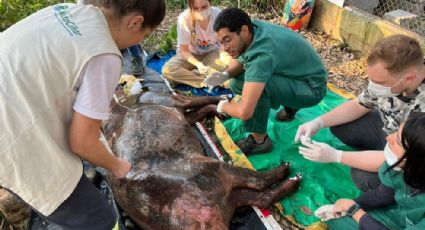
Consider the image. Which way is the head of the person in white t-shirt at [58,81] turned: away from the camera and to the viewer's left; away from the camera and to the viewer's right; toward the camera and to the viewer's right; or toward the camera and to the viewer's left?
away from the camera and to the viewer's right

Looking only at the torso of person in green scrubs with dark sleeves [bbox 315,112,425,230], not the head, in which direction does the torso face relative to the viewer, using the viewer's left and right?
facing to the left of the viewer

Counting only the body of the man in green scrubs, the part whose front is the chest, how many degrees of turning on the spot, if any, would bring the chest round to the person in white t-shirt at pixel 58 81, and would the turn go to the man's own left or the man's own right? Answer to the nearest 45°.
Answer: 0° — they already face them

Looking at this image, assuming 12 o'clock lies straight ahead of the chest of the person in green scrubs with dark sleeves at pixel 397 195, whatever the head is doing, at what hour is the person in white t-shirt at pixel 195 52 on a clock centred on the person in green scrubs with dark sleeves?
The person in white t-shirt is roughly at 1 o'clock from the person in green scrubs with dark sleeves.

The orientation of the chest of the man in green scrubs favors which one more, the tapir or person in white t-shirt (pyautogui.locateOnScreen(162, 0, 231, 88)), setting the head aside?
the tapir

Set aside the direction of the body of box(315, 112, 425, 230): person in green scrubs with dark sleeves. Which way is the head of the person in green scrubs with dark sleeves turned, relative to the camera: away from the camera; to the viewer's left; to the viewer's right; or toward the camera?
to the viewer's left

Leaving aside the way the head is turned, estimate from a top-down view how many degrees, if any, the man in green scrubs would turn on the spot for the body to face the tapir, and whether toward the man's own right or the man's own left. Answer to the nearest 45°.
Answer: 0° — they already face it
